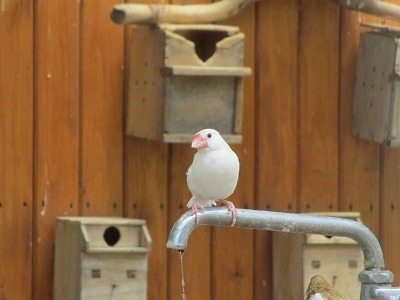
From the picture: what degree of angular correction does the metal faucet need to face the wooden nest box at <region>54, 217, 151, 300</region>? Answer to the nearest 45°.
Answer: approximately 45° to its right

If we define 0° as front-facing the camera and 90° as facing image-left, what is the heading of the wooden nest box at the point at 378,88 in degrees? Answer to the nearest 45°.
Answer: approximately 315°

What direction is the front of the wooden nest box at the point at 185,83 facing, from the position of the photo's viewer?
facing the viewer and to the right of the viewer

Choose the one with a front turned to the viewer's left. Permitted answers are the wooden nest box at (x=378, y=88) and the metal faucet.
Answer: the metal faucet

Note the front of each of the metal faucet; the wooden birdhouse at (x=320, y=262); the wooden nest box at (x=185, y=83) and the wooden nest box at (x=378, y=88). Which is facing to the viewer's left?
the metal faucet

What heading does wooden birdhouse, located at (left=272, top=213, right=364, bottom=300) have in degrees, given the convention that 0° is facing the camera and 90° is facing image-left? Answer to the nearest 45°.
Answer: approximately 315°

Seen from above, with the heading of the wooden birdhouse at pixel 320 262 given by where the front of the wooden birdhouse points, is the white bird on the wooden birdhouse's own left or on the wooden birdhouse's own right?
on the wooden birdhouse's own right

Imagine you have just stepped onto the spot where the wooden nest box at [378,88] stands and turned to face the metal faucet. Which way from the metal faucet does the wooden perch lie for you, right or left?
right

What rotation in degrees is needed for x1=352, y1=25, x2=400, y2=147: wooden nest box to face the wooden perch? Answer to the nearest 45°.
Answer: approximately 90° to its right

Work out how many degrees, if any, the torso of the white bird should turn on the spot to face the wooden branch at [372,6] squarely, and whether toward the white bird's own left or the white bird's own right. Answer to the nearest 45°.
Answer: approximately 135° to the white bird's own left
